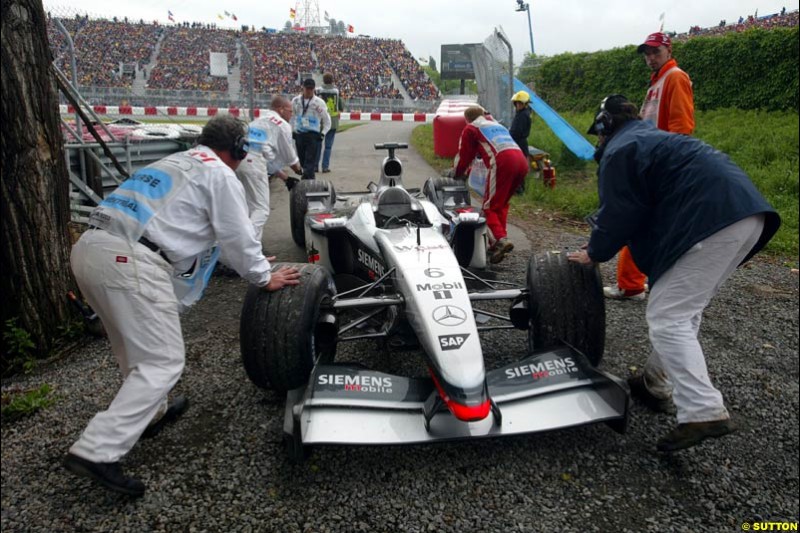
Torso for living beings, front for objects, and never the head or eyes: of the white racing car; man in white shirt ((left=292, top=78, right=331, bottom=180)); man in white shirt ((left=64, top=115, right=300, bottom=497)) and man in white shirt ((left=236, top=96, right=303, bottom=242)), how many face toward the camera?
2

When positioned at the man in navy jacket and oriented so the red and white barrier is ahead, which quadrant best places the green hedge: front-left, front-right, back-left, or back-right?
front-right

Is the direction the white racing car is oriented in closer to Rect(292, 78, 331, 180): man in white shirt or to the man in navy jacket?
the man in navy jacket

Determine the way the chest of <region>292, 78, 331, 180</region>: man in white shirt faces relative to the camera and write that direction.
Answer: toward the camera

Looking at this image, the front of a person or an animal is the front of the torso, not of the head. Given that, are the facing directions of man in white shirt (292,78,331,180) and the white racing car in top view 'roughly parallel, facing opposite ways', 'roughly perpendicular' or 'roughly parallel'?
roughly parallel

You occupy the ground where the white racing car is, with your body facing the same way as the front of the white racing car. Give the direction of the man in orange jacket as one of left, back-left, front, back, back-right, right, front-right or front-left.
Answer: back-left

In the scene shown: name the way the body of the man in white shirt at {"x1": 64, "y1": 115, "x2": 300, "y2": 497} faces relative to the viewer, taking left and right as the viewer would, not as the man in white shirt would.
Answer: facing away from the viewer and to the right of the viewer

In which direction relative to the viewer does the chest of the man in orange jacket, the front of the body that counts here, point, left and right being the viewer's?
facing the viewer and to the left of the viewer

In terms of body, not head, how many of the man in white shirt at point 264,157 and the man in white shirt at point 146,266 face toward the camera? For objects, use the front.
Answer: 0

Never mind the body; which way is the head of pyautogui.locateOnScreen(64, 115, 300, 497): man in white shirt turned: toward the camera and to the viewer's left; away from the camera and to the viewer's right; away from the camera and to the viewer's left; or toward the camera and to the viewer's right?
away from the camera and to the viewer's right

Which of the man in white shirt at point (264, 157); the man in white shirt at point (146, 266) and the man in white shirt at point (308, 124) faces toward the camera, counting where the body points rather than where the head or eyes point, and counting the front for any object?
the man in white shirt at point (308, 124)

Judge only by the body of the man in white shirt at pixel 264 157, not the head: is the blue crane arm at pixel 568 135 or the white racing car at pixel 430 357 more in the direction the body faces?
the blue crane arm

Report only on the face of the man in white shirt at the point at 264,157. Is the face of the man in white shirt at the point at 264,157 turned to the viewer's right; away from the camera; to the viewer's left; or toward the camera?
to the viewer's right

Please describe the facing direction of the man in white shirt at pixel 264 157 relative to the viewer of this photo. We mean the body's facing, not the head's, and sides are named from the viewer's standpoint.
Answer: facing away from the viewer and to the right of the viewer

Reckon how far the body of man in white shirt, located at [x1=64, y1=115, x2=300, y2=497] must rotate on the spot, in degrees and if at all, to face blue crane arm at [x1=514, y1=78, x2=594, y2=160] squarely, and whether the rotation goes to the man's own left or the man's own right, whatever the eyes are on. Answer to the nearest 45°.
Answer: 0° — they already face it

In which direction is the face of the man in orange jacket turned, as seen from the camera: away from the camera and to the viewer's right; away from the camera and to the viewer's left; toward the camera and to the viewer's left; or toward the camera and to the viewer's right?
toward the camera and to the viewer's left

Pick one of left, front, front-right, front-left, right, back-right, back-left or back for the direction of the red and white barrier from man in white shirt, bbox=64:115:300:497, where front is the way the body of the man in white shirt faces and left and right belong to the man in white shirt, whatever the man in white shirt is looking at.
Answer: front-left
